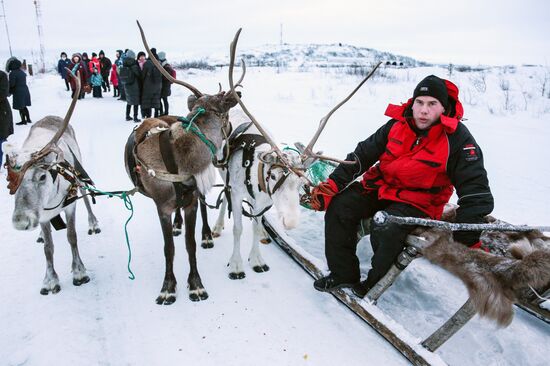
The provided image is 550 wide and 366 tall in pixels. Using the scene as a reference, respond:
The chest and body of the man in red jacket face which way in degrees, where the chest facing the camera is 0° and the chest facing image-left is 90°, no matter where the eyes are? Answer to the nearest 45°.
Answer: approximately 45°

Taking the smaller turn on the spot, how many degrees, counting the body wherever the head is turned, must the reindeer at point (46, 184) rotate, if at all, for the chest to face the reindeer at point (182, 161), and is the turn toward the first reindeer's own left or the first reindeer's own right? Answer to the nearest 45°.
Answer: approximately 90° to the first reindeer's own left

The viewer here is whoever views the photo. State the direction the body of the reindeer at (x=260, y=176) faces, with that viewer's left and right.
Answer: facing the viewer and to the right of the viewer

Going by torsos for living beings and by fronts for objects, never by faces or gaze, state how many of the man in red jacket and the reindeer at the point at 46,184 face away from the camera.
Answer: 0

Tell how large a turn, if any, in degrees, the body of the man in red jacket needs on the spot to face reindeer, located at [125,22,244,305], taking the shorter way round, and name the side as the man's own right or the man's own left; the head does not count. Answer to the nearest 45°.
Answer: approximately 45° to the man's own right

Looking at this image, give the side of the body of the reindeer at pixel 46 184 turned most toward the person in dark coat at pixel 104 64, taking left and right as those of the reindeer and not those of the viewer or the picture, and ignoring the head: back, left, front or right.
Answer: back

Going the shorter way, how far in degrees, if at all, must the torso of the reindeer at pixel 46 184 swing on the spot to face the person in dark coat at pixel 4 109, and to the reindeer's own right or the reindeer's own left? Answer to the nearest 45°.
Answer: approximately 180°

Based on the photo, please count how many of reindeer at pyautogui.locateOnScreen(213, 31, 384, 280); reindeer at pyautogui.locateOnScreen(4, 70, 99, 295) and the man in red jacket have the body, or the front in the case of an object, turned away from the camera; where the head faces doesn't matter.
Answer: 0

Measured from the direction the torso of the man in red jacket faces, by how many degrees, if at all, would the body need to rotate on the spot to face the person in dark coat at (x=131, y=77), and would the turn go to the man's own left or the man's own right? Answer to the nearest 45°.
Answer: approximately 90° to the man's own right

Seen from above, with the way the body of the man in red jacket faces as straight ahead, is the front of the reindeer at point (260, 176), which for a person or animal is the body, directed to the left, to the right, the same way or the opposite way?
to the left

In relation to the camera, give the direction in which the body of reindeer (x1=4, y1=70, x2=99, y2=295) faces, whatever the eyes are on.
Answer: toward the camera

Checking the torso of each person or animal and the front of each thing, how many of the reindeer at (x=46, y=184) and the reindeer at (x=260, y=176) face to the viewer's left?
0

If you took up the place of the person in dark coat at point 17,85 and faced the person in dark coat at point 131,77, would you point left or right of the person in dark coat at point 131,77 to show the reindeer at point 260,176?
right
